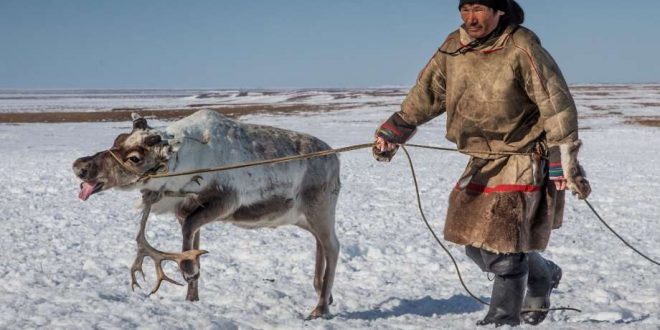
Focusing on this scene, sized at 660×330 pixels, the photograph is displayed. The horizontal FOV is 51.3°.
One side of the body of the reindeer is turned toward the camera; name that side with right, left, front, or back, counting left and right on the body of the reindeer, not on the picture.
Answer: left

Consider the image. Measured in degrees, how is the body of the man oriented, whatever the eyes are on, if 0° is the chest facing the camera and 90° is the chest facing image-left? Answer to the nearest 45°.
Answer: approximately 45°

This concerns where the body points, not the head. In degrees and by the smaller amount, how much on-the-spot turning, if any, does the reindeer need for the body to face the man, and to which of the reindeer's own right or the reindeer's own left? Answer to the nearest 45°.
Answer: approximately 135° to the reindeer's own left

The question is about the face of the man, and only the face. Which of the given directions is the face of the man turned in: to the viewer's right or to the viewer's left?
to the viewer's left

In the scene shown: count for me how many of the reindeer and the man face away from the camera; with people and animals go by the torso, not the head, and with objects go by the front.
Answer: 0

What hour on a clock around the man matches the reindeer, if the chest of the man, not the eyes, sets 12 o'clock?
The reindeer is roughly at 2 o'clock from the man.
